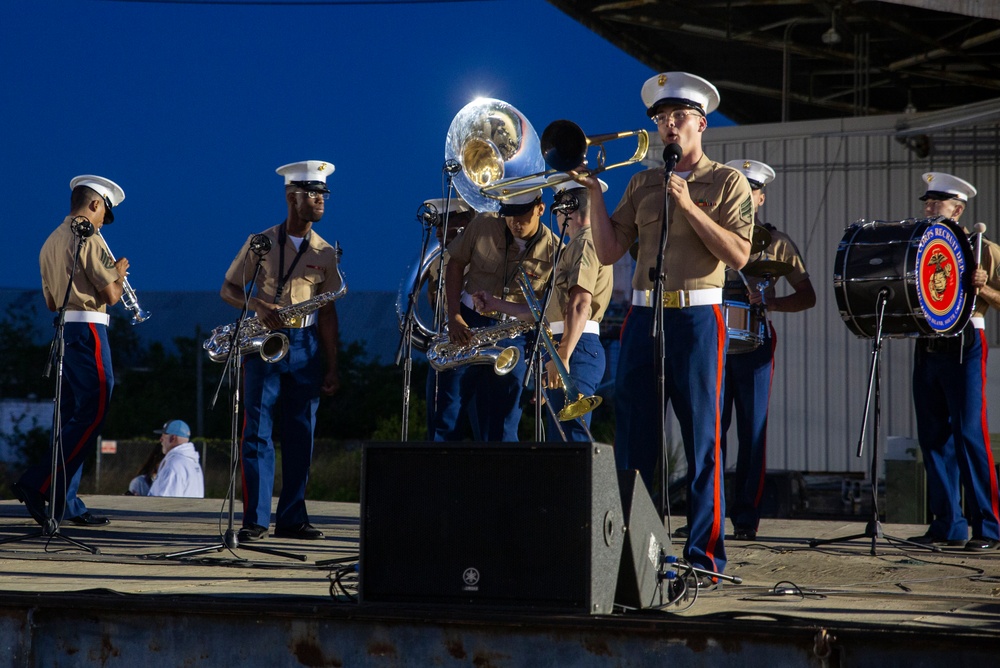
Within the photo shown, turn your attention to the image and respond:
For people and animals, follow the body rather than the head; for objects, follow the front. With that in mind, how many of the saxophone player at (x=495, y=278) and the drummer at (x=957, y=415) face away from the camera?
0

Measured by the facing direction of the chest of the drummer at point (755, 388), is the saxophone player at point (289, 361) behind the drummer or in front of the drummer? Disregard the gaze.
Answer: in front

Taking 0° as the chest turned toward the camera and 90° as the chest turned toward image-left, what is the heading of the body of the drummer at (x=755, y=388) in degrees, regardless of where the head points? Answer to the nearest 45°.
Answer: approximately 45°

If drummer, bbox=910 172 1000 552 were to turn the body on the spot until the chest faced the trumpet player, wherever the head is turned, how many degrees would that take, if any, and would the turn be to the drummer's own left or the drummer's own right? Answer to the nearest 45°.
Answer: approximately 45° to the drummer's own right

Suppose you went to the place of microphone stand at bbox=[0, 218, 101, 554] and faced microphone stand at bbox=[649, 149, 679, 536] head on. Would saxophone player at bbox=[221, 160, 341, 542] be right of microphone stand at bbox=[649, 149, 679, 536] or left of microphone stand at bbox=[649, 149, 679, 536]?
left

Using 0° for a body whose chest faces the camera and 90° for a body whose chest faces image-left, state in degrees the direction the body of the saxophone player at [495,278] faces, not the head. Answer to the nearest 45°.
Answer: approximately 315°

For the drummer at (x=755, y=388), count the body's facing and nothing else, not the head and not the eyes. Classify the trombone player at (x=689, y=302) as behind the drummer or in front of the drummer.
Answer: in front

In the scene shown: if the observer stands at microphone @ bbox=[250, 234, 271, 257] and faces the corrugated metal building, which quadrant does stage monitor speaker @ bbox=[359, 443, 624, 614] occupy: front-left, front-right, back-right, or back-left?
back-right

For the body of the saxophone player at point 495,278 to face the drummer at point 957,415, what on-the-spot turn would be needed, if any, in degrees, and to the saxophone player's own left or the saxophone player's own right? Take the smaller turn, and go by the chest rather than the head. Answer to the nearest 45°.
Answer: approximately 45° to the saxophone player's own left

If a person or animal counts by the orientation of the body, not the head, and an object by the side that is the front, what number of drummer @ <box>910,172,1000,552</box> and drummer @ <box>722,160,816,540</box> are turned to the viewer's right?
0
